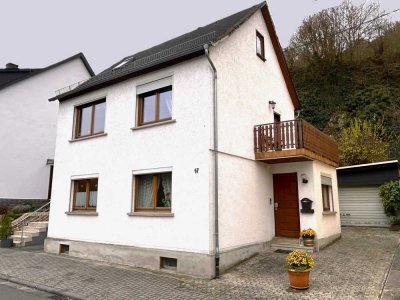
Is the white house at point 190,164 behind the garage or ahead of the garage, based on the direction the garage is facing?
ahead

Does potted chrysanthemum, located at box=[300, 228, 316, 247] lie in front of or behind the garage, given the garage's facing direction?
in front

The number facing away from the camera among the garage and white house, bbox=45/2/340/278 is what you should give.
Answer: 0

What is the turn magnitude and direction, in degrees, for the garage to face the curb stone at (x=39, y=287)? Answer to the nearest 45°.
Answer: approximately 45° to its right

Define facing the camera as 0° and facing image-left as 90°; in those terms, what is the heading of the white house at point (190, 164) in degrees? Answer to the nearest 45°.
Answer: approximately 45°

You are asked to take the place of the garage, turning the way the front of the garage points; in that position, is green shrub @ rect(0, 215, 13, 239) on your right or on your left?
on your right

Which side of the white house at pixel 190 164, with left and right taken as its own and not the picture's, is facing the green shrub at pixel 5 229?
right

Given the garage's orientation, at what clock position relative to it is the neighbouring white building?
The neighbouring white building is roughly at 2 o'clock from the garage.

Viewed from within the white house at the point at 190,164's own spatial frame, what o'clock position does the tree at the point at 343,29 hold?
The tree is roughly at 6 o'clock from the white house.

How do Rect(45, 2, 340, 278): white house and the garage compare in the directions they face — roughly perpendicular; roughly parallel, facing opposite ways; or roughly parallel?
roughly parallel

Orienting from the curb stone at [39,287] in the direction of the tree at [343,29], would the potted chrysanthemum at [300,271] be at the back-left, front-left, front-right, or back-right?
front-right

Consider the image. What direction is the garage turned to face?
toward the camera
